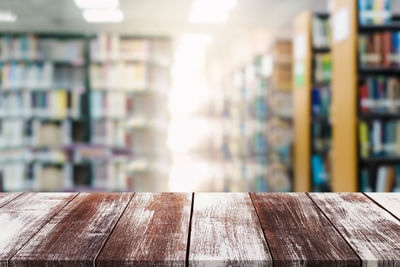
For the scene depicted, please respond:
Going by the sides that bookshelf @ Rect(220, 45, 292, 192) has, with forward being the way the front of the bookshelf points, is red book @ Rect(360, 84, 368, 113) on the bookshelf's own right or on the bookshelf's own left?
on the bookshelf's own left

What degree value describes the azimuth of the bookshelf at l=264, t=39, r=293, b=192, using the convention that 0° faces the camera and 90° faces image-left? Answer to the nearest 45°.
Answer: approximately 45°

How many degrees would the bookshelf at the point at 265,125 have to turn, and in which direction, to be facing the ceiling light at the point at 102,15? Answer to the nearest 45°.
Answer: approximately 45° to its right

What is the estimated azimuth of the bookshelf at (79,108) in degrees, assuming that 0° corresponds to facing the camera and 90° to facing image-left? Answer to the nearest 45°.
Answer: approximately 0°

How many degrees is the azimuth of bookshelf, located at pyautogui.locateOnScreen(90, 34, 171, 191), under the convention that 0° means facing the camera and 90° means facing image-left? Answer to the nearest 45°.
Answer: approximately 0°

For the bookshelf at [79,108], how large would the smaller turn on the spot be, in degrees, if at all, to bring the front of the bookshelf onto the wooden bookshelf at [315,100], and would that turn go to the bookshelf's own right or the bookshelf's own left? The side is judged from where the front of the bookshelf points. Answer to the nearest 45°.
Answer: approximately 45° to the bookshelf's own left

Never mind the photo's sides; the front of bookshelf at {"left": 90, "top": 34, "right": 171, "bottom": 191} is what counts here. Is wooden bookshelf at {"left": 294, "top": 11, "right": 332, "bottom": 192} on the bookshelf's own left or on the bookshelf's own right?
on the bookshelf's own left
